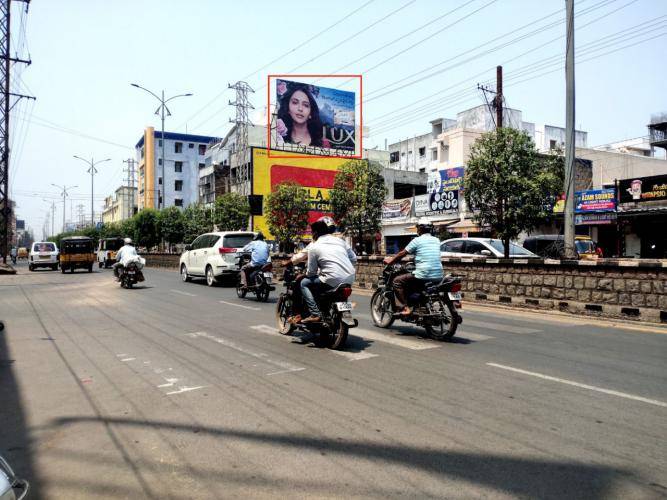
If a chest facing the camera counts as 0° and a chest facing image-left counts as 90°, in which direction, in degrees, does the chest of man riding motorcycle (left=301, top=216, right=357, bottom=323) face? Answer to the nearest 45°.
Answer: approximately 135°

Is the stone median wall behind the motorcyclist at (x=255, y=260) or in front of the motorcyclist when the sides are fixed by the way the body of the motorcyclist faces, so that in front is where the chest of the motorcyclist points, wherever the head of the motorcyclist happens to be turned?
behind

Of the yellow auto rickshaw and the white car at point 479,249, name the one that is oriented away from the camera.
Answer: the yellow auto rickshaw

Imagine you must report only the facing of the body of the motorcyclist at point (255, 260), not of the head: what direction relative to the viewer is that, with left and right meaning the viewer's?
facing away from the viewer and to the left of the viewer

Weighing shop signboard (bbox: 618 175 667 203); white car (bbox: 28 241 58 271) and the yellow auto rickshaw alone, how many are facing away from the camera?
2

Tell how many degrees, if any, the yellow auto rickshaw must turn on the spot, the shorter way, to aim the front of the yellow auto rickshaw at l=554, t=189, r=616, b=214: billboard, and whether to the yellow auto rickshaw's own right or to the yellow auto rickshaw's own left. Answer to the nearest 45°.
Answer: approximately 135° to the yellow auto rickshaw's own right

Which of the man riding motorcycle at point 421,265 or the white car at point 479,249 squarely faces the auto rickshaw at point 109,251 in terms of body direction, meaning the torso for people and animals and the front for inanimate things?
the man riding motorcycle

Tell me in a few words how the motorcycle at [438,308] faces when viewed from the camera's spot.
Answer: facing away from the viewer and to the left of the viewer

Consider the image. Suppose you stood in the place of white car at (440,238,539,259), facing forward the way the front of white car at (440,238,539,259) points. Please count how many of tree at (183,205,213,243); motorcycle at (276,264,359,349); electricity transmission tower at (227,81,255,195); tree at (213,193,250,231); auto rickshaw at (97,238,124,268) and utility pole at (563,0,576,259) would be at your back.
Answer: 4

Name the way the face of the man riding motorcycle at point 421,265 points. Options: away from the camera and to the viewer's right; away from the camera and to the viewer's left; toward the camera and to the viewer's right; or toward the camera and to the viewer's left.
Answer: away from the camera and to the viewer's left

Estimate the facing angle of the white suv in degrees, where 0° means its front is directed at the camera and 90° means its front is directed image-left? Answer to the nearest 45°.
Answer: approximately 135°

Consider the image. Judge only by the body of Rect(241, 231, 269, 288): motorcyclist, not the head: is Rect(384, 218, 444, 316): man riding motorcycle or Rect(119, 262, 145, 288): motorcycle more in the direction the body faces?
the motorcycle

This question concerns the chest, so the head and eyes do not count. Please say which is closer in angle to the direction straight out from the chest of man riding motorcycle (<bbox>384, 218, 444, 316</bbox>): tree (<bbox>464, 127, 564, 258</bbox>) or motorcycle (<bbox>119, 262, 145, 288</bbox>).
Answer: the motorcycle
